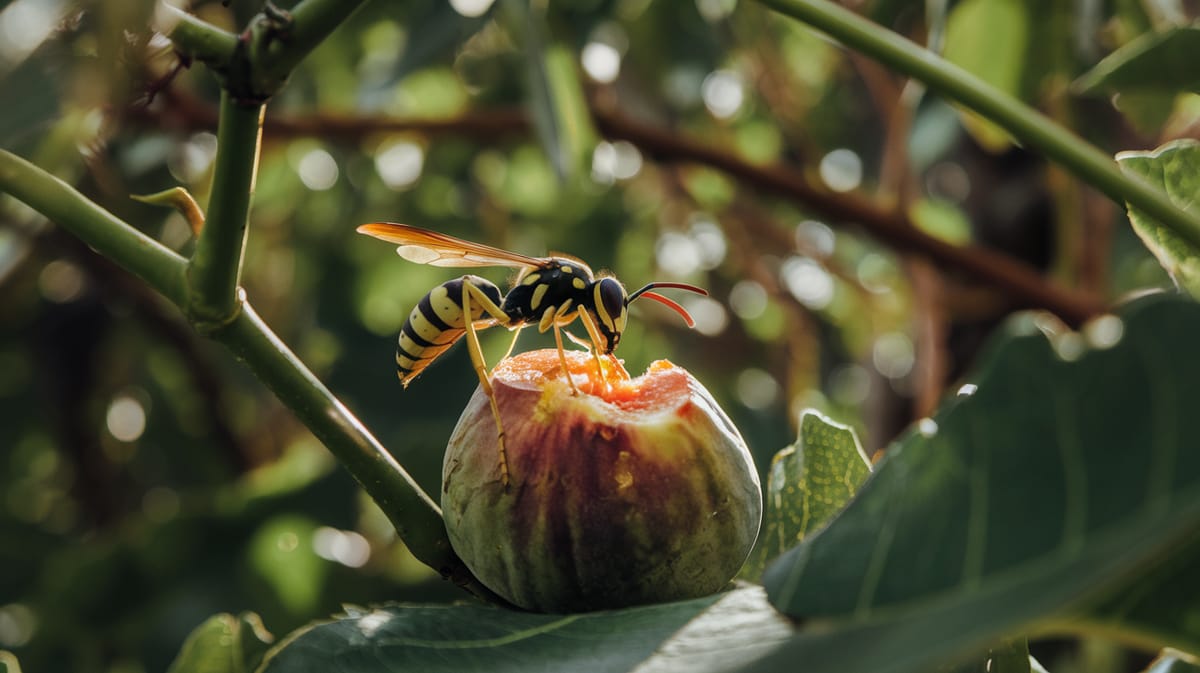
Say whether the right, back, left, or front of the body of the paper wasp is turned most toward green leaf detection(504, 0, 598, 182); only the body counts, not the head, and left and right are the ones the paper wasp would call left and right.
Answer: left

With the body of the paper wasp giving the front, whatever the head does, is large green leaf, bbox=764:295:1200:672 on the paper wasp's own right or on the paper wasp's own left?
on the paper wasp's own right

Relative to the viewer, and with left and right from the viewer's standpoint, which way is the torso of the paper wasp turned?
facing to the right of the viewer

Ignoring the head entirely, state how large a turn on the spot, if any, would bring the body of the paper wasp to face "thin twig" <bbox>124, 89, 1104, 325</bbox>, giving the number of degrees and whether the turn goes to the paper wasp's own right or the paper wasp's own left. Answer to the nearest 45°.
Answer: approximately 90° to the paper wasp's own left

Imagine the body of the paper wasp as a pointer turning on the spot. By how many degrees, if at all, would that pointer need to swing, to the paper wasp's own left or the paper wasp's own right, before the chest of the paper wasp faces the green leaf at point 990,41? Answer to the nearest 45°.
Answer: approximately 45° to the paper wasp's own left
